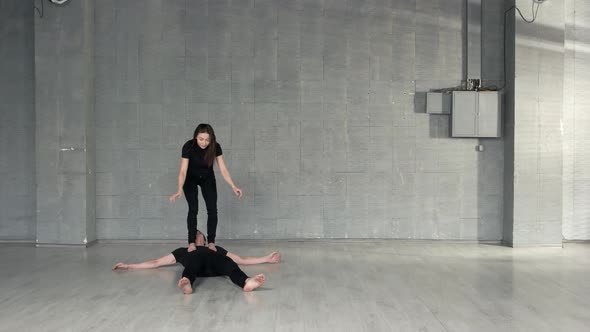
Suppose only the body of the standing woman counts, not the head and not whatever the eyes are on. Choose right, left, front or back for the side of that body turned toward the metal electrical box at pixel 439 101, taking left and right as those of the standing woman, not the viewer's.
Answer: left

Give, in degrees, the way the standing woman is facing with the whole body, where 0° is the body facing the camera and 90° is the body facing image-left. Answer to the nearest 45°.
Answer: approximately 0°

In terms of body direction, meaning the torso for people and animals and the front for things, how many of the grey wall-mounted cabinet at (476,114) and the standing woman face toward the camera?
2

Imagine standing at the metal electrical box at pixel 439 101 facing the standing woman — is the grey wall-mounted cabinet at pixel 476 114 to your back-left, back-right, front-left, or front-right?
back-left

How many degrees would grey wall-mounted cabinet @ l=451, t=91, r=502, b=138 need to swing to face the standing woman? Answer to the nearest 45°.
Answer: approximately 45° to its right

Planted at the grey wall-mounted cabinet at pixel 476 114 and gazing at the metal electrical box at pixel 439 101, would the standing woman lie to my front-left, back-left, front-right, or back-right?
front-left

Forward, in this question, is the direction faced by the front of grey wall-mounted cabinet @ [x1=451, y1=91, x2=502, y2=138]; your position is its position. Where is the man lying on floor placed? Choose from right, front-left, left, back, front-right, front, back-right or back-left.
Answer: front-right

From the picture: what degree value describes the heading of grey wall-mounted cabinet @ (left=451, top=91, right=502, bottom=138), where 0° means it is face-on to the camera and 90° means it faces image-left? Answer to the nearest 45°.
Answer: approximately 0°

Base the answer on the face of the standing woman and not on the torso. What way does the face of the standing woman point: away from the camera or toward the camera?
toward the camera

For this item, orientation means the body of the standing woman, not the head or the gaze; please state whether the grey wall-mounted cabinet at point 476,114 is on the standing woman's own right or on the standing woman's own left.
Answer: on the standing woman's own left
